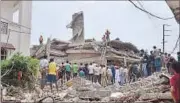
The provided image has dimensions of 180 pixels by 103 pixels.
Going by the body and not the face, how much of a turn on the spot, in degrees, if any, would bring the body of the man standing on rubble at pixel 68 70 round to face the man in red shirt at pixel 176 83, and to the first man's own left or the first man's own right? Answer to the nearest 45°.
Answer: approximately 180°

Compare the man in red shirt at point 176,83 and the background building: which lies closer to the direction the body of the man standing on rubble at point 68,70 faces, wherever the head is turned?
the background building

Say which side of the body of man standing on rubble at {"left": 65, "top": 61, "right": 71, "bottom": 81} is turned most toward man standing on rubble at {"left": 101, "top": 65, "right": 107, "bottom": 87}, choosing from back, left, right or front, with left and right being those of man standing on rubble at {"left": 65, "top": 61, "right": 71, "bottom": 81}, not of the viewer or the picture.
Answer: right

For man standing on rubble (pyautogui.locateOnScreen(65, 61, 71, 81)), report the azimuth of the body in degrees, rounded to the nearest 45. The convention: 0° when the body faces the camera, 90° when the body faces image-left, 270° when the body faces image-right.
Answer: approximately 180°

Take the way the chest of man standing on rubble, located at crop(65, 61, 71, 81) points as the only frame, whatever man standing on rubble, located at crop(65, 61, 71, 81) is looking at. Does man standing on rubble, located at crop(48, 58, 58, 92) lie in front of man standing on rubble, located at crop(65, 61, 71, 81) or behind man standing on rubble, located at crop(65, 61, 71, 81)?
behind

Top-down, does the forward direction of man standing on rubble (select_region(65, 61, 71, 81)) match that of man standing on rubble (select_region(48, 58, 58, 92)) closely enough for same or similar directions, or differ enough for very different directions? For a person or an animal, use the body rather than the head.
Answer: same or similar directions

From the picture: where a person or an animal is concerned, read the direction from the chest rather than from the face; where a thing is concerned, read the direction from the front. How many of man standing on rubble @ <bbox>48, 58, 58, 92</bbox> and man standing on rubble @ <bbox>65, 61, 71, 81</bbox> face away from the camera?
2

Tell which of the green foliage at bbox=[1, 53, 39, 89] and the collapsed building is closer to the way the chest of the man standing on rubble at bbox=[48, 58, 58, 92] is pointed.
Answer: the collapsed building

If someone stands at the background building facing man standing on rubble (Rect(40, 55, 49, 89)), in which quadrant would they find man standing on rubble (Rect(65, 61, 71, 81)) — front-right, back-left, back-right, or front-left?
front-left

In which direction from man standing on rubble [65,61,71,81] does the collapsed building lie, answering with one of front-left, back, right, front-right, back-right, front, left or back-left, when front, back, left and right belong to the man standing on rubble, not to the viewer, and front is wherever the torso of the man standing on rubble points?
front

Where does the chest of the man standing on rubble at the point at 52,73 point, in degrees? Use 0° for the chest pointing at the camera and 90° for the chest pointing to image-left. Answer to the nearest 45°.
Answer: approximately 180°

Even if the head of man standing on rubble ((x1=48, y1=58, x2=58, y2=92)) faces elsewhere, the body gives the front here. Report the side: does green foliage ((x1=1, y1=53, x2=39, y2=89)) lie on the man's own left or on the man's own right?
on the man's own left

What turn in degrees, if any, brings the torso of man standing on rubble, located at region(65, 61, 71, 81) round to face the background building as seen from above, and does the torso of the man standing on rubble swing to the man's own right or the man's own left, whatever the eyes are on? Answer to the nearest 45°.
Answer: approximately 45° to the man's own left
